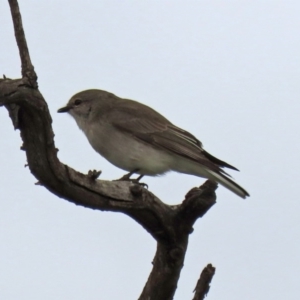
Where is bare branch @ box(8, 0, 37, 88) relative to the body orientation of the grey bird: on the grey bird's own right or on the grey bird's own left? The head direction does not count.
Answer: on the grey bird's own left

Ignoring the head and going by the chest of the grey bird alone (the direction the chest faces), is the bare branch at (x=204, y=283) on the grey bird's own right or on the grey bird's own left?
on the grey bird's own left

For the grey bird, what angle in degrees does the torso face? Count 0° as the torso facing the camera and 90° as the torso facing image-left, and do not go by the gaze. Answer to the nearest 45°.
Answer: approximately 90°
